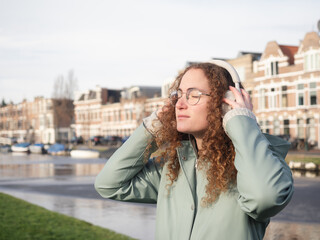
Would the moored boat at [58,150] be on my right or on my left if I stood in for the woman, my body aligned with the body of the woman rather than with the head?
on my right

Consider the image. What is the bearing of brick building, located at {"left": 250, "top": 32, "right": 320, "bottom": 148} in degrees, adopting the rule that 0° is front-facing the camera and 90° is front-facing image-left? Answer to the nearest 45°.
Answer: approximately 45°

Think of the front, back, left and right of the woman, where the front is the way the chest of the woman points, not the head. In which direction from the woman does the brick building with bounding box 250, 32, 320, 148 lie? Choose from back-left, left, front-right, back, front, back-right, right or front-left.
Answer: back-right

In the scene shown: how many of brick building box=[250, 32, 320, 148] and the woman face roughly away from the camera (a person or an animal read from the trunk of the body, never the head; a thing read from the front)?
0

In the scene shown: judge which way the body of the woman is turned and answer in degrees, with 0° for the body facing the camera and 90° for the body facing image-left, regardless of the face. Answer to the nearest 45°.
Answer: approximately 45°

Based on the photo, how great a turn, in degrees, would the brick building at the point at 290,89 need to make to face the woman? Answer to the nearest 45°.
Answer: approximately 45° to its left
